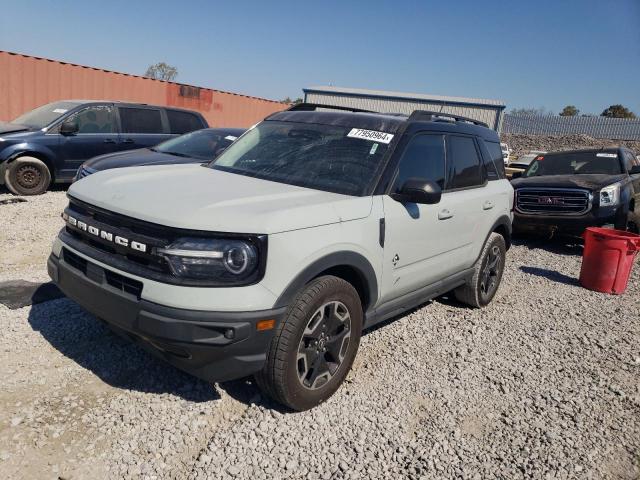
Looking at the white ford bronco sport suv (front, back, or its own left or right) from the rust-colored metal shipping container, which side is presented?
right

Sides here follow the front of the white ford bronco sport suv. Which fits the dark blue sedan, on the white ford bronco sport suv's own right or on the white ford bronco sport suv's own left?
on the white ford bronco sport suv's own right

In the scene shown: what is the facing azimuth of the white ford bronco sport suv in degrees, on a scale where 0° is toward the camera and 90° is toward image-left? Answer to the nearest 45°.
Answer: approximately 45°

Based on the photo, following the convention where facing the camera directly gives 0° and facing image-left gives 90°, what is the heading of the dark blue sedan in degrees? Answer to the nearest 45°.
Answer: approximately 45°

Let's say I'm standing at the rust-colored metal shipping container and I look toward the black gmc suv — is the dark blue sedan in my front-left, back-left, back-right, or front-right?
front-right

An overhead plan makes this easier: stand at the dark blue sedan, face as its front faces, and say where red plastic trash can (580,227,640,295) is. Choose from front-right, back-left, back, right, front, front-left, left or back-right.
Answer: left

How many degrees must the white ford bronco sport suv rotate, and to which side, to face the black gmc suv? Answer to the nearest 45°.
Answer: approximately 180°

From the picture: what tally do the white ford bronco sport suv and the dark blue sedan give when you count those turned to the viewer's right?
0

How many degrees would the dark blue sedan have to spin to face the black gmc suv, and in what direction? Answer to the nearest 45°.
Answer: approximately 135° to its left

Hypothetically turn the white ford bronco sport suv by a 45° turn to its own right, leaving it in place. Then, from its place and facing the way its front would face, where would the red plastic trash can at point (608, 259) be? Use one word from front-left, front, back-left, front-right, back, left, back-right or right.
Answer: back-right

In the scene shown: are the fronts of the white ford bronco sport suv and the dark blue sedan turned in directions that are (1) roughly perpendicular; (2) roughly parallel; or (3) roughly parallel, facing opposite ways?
roughly parallel
